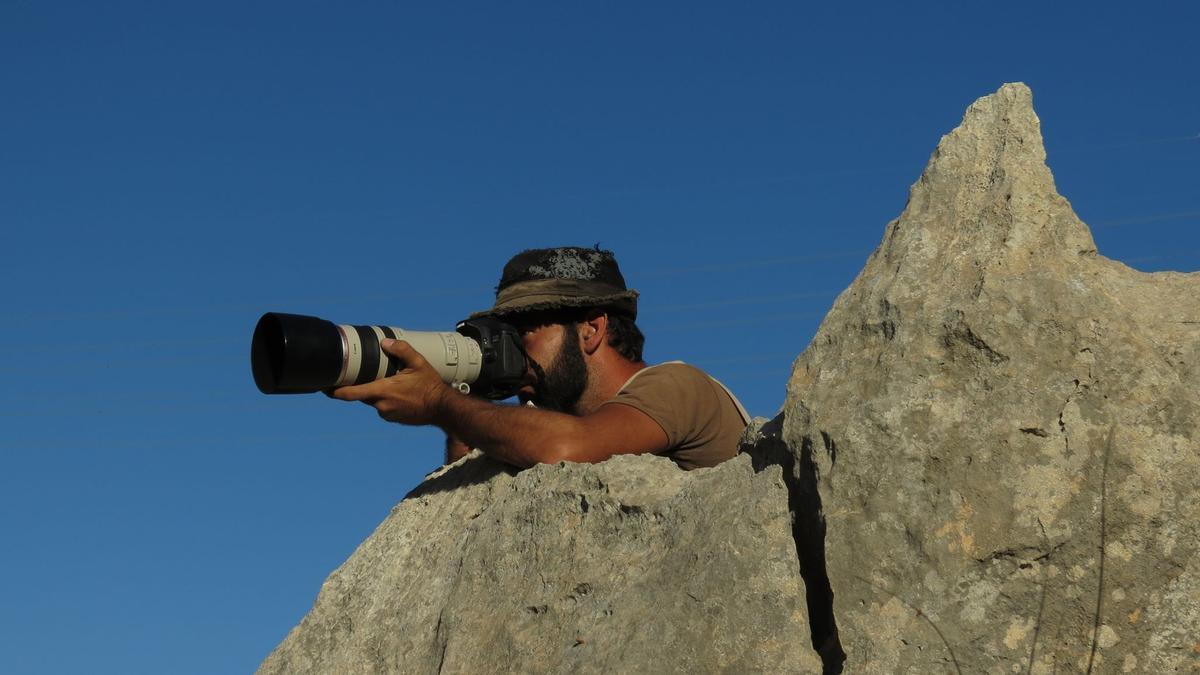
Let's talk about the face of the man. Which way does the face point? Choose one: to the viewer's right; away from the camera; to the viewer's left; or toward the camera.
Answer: to the viewer's left

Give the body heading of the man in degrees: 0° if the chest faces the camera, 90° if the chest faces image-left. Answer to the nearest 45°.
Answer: approximately 90°

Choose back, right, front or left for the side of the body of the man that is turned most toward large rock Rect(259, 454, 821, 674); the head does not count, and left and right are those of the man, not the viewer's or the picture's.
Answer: left

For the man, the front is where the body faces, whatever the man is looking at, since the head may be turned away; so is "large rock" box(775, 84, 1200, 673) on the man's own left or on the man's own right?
on the man's own left
